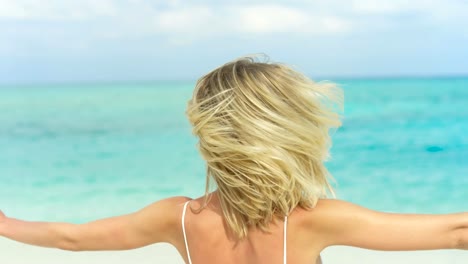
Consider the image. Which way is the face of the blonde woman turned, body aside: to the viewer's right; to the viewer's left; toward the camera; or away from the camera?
away from the camera

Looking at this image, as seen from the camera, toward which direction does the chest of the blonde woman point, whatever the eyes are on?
away from the camera
